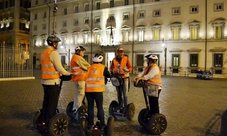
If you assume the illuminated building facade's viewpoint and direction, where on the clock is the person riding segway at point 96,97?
The person riding segway is roughly at 11 o'clock from the illuminated building facade.

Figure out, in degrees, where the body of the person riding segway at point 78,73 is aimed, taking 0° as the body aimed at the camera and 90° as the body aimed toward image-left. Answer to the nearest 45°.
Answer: approximately 225°

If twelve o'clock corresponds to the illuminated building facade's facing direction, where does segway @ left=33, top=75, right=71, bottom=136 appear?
The segway is roughly at 11 o'clock from the illuminated building facade.

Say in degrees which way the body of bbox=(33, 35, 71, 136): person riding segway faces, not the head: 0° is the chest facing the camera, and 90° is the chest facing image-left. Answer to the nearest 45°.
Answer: approximately 225°

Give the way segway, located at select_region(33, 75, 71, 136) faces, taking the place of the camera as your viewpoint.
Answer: facing away from the viewer and to the right of the viewer

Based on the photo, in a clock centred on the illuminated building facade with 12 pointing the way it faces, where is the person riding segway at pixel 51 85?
The person riding segway is roughly at 11 o'clock from the illuminated building facade.

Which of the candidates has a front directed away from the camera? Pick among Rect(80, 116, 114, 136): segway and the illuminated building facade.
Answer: the segway

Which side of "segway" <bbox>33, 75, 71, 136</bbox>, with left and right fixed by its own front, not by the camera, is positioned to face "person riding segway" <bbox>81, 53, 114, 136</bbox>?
right

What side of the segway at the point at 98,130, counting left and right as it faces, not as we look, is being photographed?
back

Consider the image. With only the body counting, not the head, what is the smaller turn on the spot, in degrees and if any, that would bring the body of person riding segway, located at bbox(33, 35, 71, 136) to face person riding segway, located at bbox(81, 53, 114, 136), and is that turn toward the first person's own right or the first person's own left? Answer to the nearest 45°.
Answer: approximately 90° to the first person's own right

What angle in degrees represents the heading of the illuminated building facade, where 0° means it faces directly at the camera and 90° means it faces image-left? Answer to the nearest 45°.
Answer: approximately 45°

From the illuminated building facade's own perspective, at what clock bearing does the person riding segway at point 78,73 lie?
The person riding segway is roughly at 11 o'clock from the illuminated building facade.

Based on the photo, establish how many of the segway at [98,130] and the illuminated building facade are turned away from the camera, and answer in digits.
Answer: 1
